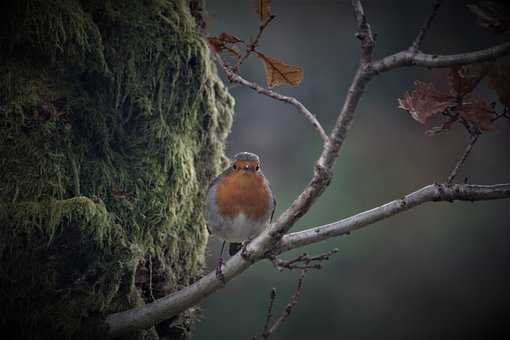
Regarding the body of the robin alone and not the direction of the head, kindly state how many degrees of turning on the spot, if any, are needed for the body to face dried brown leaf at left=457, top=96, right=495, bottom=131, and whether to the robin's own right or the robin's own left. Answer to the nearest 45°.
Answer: approximately 45° to the robin's own left

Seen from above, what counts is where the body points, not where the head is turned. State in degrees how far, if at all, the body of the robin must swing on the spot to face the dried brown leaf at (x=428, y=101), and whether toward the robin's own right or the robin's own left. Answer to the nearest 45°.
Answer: approximately 45° to the robin's own left

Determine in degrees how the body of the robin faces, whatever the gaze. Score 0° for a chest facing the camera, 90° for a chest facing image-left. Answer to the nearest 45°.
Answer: approximately 0°

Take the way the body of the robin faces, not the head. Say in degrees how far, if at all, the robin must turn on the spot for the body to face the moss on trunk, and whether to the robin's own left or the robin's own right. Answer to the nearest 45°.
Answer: approximately 45° to the robin's own right
